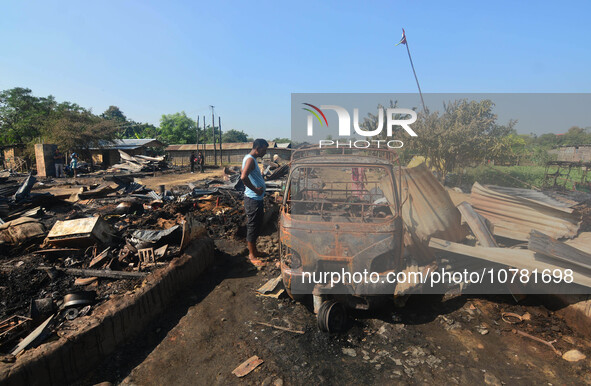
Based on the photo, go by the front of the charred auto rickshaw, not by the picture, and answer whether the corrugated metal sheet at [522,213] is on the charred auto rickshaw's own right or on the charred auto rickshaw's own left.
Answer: on the charred auto rickshaw's own left

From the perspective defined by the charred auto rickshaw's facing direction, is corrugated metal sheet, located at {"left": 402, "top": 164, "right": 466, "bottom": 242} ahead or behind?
behind

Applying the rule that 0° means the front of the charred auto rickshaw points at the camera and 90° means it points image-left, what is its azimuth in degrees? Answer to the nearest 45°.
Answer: approximately 0°

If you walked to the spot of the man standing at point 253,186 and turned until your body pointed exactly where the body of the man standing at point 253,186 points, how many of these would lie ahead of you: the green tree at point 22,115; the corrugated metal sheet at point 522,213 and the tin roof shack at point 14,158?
1

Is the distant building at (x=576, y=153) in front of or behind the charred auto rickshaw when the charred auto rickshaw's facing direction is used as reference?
behind

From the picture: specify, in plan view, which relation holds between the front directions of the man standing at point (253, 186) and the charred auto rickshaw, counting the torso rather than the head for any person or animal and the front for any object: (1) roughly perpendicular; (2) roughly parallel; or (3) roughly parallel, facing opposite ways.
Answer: roughly perpendicular

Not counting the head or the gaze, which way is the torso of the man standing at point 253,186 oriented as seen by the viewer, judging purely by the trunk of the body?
to the viewer's right

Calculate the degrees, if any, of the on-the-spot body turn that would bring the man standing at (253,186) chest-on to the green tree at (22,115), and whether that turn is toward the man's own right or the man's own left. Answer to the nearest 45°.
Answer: approximately 135° to the man's own left

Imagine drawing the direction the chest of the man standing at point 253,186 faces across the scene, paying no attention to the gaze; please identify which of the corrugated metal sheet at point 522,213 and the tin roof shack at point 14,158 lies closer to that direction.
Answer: the corrugated metal sheet

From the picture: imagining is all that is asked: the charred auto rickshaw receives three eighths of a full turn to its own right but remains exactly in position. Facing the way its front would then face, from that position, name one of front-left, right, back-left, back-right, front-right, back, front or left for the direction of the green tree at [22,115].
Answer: front

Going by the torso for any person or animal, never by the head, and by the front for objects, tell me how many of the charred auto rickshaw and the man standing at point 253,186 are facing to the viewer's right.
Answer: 1
